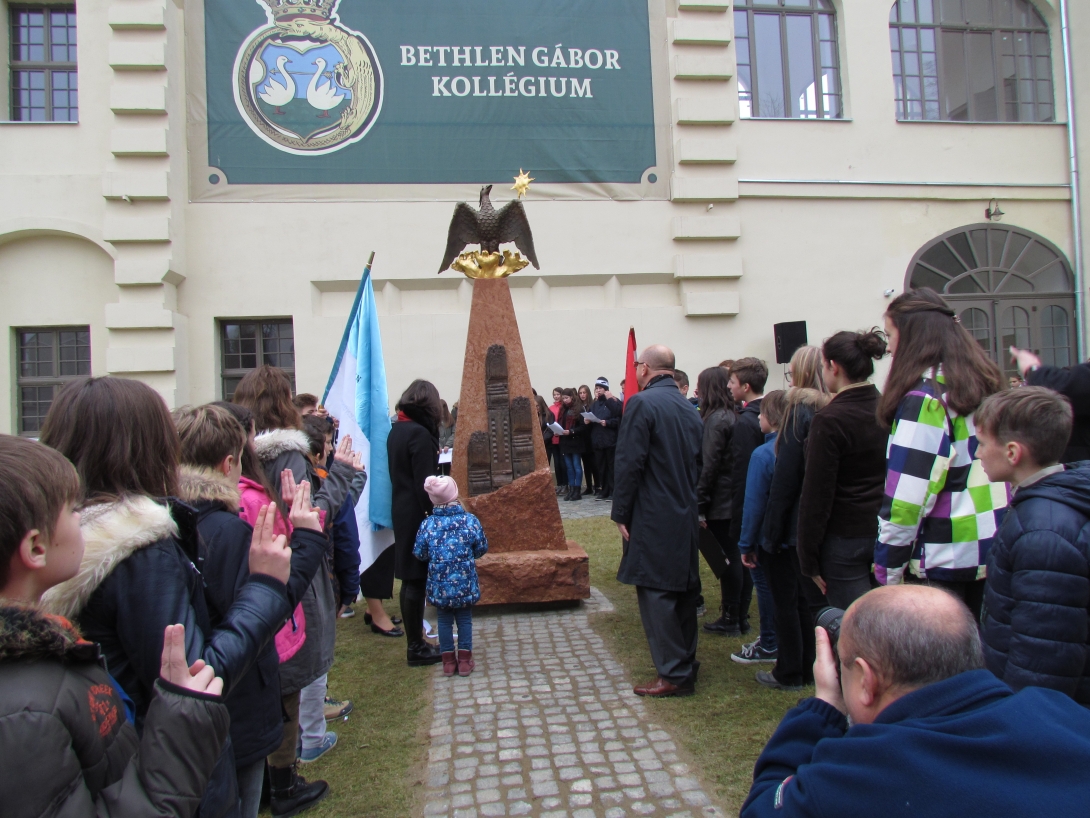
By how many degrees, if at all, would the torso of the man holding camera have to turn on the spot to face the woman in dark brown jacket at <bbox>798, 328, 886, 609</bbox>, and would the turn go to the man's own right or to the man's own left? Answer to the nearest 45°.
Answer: approximately 45° to the man's own right

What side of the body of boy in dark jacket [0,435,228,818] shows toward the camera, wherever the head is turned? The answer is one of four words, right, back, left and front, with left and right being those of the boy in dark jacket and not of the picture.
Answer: right

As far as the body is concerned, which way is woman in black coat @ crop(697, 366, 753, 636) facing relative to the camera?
to the viewer's left

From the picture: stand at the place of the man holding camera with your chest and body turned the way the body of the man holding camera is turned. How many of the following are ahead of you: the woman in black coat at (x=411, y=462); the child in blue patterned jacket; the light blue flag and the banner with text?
4

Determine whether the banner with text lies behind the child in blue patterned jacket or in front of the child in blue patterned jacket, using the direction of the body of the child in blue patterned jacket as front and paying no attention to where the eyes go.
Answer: in front

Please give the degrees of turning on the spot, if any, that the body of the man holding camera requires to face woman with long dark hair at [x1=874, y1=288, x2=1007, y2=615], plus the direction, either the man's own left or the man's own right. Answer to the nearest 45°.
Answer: approximately 45° to the man's own right

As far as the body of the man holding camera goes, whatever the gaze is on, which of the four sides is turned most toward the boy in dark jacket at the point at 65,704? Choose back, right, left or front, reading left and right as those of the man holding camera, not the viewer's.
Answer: left

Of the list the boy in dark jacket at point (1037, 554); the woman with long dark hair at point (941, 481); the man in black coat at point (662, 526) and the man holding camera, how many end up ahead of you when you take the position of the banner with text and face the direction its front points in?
4

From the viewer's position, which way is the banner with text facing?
facing the viewer

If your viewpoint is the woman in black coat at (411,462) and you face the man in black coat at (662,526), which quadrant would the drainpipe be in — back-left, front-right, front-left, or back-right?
front-left

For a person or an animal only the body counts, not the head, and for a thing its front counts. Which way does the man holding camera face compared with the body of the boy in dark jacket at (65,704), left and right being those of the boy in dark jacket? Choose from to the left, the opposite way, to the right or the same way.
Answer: to the left

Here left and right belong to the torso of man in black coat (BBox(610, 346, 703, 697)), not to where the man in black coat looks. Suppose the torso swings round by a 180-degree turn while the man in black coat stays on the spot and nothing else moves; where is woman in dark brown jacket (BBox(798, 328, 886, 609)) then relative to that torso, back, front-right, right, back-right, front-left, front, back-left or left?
front

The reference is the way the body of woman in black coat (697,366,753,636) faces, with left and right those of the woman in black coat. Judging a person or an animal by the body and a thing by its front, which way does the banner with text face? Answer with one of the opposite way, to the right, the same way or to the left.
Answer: to the left

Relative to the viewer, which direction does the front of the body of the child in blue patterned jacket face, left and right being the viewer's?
facing away from the viewer

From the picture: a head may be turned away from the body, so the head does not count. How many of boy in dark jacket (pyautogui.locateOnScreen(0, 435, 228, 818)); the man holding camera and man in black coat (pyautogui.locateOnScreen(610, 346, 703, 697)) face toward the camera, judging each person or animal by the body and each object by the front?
0

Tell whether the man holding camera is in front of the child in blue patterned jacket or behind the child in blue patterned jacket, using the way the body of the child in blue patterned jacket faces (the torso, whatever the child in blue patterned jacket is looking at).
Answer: behind

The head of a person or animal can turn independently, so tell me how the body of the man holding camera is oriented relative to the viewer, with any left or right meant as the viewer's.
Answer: facing away from the viewer and to the left of the viewer

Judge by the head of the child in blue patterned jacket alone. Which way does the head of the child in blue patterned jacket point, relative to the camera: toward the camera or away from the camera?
away from the camera

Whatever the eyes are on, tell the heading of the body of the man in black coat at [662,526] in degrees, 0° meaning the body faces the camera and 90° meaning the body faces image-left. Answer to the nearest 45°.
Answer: approximately 135°

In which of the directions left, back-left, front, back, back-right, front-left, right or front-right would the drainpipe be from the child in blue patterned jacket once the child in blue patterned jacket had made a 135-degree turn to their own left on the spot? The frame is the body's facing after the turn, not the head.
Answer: back

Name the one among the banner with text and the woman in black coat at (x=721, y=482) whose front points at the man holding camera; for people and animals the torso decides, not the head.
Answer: the banner with text

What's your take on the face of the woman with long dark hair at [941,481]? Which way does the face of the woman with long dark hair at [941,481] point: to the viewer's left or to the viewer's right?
to the viewer's left
